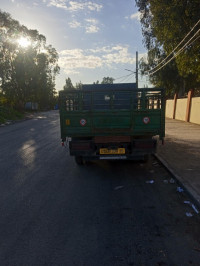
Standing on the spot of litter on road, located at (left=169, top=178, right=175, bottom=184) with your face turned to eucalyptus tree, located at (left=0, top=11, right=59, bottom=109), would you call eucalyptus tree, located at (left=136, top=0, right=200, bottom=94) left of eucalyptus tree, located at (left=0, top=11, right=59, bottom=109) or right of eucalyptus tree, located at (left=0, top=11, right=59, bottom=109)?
right

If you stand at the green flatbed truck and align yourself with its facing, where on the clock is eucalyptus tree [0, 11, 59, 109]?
The eucalyptus tree is roughly at 11 o'clock from the green flatbed truck.

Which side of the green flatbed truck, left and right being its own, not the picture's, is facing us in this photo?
back

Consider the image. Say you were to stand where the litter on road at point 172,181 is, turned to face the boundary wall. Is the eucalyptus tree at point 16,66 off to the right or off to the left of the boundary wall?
left

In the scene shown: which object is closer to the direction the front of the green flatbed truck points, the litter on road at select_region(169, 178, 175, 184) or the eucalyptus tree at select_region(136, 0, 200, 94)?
the eucalyptus tree

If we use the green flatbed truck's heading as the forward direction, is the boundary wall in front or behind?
in front
